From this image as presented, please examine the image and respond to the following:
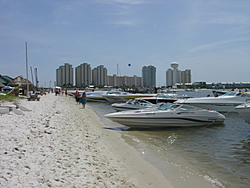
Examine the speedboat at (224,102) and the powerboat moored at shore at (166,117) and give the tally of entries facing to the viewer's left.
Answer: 2

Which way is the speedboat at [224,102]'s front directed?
to the viewer's left

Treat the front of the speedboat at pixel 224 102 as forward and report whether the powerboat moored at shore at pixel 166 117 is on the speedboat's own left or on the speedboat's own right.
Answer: on the speedboat's own left

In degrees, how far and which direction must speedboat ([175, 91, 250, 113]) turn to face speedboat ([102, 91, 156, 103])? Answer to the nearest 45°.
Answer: approximately 45° to its right

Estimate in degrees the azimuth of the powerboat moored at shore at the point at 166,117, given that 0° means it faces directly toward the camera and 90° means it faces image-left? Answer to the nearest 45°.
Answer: approximately 90°

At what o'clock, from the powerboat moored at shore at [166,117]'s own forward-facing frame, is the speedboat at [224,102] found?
The speedboat is roughly at 4 o'clock from the powerboat moored at shore.

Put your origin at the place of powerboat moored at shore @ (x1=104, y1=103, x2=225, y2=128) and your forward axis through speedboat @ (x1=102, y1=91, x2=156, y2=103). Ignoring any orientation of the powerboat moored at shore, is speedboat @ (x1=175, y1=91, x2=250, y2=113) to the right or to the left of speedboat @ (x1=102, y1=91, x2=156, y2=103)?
right
